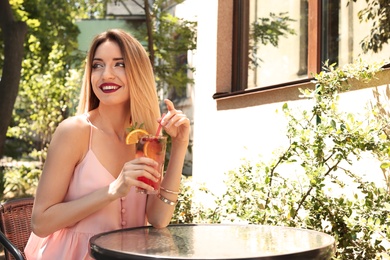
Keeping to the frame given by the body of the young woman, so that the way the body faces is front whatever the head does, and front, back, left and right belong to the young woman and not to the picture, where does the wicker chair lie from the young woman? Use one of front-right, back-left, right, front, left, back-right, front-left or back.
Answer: back

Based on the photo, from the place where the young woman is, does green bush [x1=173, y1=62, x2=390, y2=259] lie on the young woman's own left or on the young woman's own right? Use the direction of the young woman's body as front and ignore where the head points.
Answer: on the young woman's own left
